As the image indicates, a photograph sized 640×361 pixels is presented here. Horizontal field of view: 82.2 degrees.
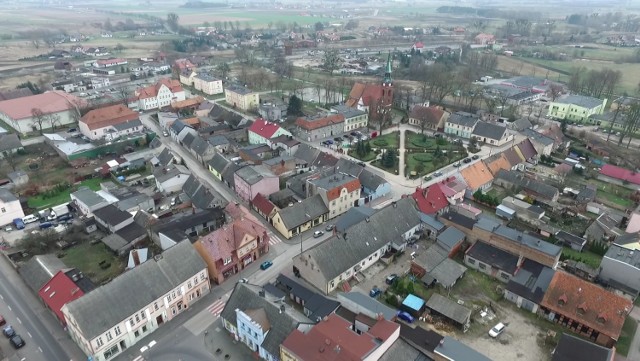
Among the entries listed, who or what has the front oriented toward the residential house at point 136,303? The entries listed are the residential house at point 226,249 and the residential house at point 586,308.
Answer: the residential house at point 586,308

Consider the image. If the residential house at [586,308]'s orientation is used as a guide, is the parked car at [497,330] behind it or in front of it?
in front

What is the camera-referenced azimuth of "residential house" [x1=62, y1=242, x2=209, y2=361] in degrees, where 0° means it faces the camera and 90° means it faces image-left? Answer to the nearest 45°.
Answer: approximately 315°

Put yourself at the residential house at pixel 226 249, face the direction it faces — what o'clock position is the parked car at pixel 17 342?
The parked car is roughly at 4 o'clock from the residential house.

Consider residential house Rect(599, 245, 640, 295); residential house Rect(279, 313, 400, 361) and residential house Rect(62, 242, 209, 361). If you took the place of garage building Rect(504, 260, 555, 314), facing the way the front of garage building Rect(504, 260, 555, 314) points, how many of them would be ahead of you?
2

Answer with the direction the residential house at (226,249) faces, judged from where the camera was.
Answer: facing the viewer and to the right of the viewer

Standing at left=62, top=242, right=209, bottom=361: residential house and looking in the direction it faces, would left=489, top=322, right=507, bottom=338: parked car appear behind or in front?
in front

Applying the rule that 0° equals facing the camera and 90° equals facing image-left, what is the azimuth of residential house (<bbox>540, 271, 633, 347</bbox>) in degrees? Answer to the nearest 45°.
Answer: approximately 45°

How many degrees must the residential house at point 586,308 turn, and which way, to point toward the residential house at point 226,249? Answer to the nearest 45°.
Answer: approximately 90° to its right

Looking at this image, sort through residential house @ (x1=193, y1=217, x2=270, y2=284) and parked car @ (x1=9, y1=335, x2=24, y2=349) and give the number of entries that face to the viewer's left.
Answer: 0

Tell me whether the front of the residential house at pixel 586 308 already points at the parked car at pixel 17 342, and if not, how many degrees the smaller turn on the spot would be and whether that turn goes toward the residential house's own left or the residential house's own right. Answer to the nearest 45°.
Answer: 0° — it already faces it
